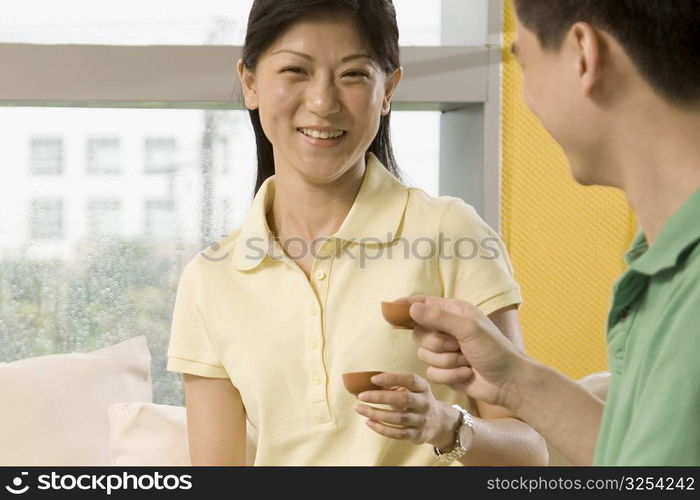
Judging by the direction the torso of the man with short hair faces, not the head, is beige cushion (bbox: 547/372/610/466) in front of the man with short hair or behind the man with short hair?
in front

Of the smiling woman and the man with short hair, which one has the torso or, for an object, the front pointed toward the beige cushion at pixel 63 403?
the man with short hair

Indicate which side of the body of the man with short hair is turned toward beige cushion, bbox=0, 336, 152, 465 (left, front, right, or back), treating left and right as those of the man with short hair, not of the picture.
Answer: front

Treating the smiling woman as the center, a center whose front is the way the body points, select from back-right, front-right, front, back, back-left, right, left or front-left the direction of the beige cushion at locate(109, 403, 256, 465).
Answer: back-right

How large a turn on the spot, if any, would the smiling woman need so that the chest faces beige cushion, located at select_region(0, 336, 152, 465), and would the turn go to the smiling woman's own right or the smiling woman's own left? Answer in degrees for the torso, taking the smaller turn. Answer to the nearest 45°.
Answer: approximately 135° to the smiling woman's own right

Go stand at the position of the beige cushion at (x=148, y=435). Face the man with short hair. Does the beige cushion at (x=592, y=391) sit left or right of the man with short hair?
left

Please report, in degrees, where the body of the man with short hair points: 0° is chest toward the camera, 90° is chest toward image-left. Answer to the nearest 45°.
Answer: approximately 135°

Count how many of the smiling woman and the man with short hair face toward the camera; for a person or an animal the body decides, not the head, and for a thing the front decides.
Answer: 1

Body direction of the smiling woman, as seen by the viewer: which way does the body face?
toward the camera

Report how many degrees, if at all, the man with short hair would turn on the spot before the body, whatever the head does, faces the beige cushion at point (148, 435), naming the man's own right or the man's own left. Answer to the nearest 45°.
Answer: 0° — they already face it

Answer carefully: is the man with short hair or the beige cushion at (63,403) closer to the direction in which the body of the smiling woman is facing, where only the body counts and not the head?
the man with short hair

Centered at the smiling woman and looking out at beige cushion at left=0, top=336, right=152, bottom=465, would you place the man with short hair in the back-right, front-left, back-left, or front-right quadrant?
back-left

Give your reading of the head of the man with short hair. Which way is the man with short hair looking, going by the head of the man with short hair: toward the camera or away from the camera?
away from the camera
